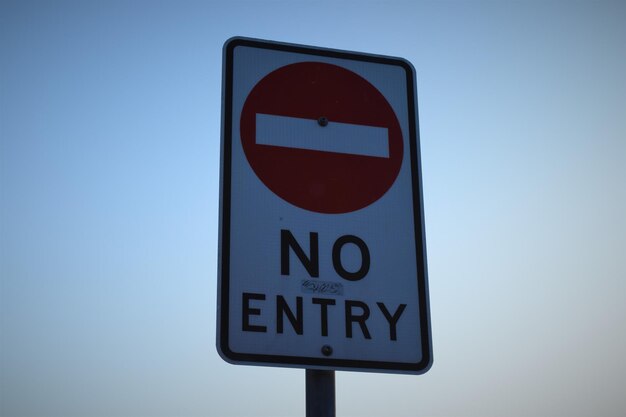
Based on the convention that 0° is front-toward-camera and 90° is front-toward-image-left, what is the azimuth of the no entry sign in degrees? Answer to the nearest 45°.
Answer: approximately 0°
